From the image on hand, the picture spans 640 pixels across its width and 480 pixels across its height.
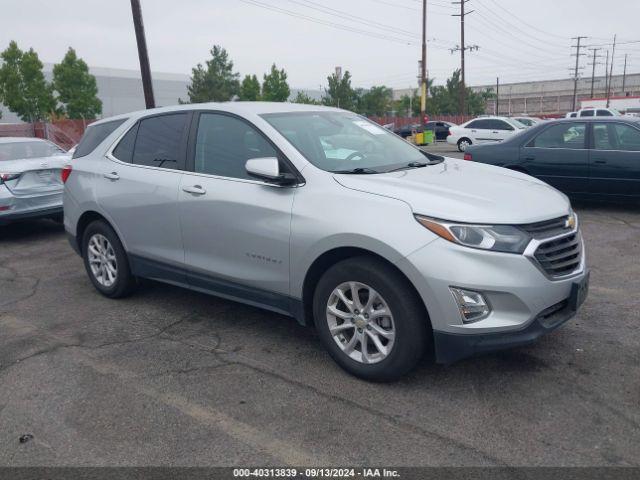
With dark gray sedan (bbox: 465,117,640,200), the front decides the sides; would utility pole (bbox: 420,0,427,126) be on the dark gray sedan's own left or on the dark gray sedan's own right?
on the dark gray sedan's own left

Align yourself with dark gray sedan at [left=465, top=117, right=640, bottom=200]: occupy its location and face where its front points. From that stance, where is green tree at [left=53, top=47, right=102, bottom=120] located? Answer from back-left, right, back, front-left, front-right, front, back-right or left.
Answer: back-left

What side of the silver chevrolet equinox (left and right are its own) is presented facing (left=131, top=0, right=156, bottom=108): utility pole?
back

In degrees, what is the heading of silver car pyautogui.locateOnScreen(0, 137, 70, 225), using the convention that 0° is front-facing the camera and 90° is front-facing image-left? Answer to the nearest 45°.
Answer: approximately 135°

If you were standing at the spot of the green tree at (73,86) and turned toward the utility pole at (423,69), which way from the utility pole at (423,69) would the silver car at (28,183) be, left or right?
right

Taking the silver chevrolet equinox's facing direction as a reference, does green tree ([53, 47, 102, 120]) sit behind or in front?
behind

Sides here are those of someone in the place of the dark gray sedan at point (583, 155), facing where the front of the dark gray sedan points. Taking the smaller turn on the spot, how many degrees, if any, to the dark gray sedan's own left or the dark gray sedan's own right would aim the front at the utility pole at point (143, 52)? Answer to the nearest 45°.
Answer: approximately 180°

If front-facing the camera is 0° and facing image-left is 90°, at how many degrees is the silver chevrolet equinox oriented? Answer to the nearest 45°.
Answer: approximately 315°

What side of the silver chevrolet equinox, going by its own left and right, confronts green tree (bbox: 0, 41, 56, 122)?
back

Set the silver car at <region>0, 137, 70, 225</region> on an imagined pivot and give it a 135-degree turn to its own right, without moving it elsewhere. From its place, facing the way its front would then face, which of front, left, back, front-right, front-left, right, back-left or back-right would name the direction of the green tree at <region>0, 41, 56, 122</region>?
left
